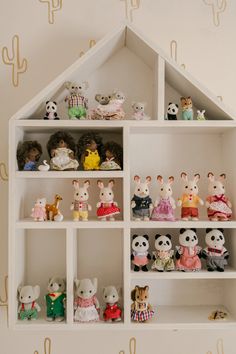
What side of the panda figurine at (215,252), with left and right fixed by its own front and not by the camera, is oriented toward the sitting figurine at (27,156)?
right

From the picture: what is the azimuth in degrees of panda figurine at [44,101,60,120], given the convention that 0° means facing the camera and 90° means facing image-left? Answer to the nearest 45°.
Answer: approximately 0°

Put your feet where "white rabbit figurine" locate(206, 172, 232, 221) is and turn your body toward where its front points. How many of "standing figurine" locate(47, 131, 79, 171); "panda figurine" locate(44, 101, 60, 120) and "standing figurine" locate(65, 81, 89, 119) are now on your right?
3

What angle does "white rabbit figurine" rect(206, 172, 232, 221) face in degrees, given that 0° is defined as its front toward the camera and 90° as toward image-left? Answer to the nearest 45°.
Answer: approximately 0°
